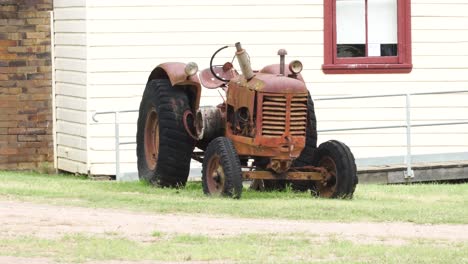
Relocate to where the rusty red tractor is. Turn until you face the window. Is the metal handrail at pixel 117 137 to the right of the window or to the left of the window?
left

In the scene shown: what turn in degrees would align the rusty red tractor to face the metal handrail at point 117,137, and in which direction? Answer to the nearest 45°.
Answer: approximately 180°

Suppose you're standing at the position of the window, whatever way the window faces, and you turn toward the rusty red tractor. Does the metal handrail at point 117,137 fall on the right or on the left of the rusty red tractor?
right

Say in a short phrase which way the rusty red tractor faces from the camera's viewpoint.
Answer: facing the viewer and to the right of the viewer

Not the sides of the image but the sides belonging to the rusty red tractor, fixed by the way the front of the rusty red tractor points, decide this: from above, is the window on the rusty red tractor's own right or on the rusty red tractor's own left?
on the rusty red tractor's own left
